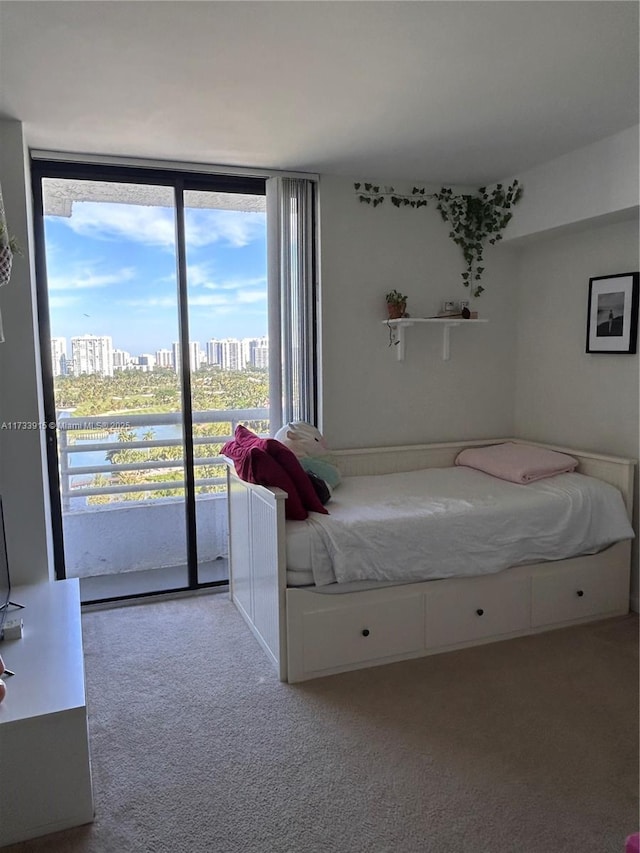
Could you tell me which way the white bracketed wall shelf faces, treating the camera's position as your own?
facing the viewer

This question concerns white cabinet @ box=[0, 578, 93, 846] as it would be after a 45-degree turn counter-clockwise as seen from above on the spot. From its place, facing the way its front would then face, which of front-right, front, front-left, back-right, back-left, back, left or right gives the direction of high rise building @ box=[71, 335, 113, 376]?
front-left

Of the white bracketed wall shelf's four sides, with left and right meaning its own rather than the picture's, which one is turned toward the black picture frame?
left

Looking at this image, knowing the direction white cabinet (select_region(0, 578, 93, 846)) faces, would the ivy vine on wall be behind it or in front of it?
in front

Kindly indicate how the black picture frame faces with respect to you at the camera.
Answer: facing the viewer and to the left of the viewer

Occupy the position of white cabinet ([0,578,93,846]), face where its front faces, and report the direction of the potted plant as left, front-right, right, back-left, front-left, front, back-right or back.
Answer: front-left

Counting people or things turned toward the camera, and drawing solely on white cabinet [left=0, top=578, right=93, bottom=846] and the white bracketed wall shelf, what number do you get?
1

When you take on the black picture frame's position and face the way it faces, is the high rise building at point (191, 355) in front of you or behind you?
in front

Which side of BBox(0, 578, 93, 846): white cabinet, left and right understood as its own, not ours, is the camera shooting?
right
